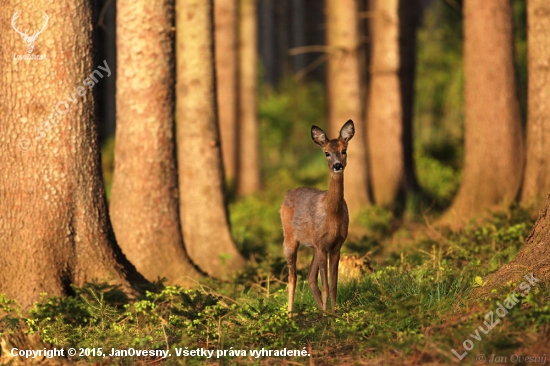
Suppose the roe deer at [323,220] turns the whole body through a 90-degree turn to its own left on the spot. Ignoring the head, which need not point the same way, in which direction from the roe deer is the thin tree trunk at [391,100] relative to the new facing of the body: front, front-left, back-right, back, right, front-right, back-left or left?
front-left

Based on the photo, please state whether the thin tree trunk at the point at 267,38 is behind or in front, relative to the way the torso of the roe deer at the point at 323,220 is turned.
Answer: behind

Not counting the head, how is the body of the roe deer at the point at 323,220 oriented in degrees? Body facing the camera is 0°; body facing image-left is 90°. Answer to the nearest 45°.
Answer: approximately 315°

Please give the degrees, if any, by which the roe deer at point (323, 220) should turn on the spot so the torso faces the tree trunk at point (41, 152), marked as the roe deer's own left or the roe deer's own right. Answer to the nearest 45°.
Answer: approximately 135° to the roe deer's own right

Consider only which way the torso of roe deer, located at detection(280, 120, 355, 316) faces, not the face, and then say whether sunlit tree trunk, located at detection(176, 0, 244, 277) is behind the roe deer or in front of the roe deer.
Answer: behind

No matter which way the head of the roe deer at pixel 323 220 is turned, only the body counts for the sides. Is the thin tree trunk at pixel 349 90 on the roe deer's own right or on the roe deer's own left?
on the roe deer's own left

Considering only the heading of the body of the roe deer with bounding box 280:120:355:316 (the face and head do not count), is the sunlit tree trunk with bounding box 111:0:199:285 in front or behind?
behind

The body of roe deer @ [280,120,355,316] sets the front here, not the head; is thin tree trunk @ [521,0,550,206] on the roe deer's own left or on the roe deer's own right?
on the roe deer's own left
